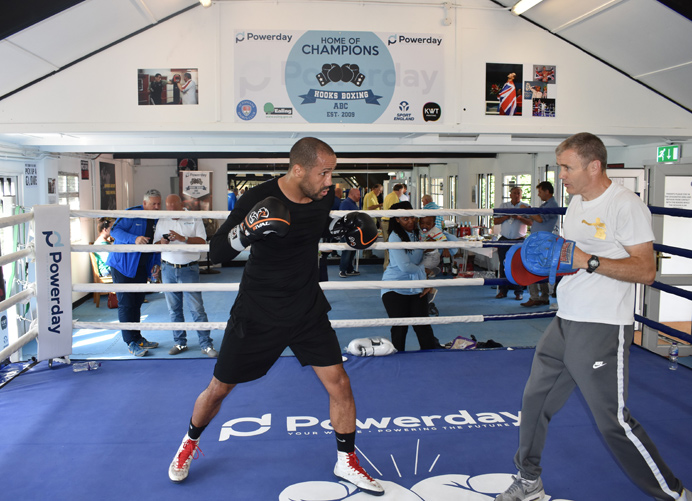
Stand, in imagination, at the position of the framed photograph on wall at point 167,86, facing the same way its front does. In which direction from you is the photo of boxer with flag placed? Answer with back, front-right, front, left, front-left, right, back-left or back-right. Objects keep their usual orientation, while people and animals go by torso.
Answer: left

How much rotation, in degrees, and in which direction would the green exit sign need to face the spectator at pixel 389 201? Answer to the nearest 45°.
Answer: approximately 90° to its right

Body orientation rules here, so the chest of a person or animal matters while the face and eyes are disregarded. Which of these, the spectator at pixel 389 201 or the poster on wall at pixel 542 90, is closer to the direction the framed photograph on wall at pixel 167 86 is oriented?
the poster on wall

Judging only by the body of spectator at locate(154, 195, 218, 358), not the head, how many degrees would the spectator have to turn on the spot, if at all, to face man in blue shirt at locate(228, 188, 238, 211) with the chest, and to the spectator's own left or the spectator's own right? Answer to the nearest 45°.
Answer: approximately 180°

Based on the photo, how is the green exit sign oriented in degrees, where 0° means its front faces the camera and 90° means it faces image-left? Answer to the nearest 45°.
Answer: approximately 45°

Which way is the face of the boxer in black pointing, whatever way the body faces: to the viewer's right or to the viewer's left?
to the viewer's right

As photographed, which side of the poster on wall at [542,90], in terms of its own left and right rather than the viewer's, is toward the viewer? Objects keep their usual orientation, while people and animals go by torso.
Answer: front
